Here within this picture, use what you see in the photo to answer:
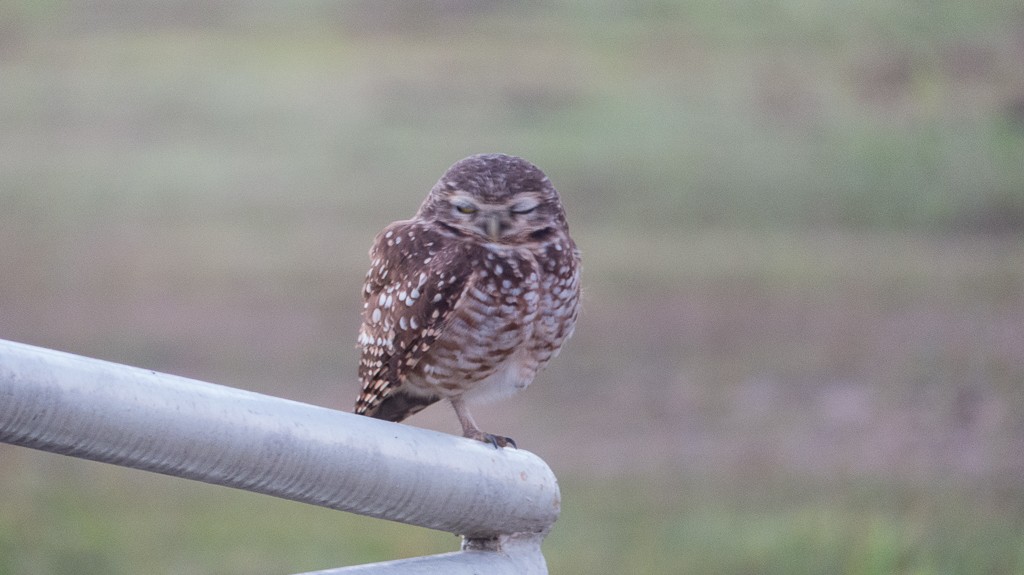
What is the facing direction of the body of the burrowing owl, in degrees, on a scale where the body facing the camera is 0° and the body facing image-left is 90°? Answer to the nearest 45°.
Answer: approximately 315°
